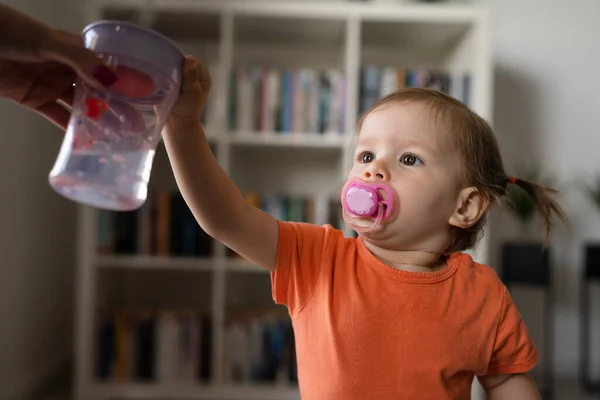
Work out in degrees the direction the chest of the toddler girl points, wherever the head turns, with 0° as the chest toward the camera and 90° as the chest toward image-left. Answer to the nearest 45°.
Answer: approximately 45°

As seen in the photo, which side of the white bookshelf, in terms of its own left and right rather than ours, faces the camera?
front

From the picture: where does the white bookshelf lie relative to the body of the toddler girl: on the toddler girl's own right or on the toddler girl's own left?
on the toddler girl's own right

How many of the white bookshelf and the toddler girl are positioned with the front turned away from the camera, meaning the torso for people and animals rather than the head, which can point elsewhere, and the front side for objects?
0

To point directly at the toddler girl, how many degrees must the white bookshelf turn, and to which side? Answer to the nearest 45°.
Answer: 0° — it already faces them
